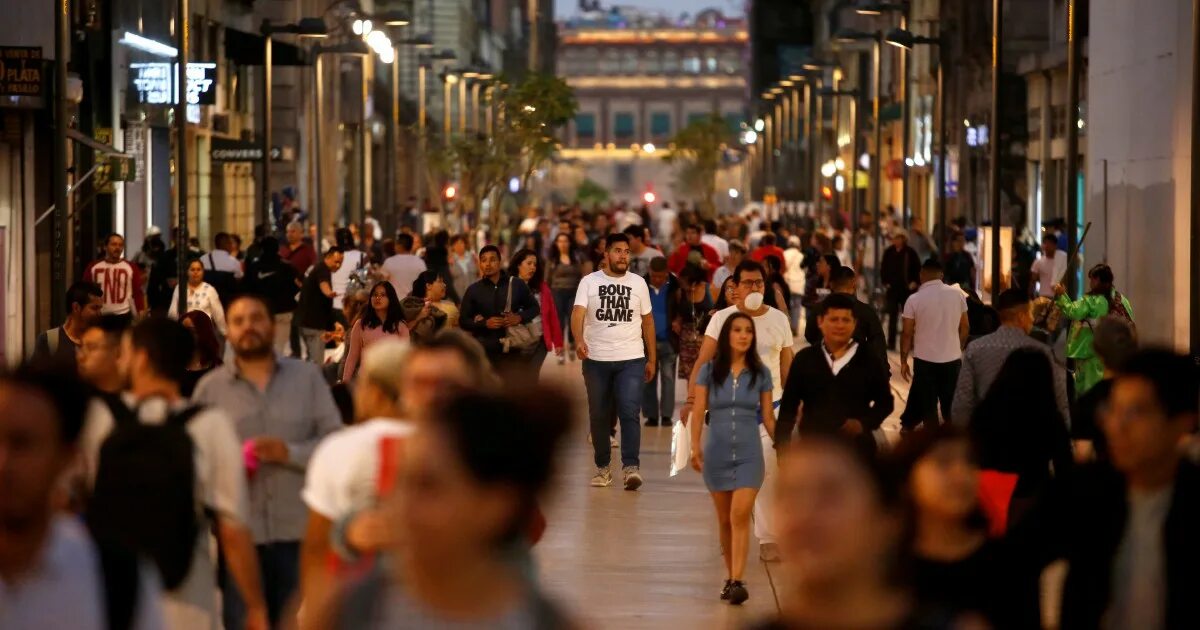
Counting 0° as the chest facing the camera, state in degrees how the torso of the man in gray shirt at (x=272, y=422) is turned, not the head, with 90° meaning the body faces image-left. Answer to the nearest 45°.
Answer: approximately 0°

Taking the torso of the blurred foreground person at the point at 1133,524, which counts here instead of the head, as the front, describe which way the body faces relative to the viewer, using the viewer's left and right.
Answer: facing the viewer and to the left of the viewer

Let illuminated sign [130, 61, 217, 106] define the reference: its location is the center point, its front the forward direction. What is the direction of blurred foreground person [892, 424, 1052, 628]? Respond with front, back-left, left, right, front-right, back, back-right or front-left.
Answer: front

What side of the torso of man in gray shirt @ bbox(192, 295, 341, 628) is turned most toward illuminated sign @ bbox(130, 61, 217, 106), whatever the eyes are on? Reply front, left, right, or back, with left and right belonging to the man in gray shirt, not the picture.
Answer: back

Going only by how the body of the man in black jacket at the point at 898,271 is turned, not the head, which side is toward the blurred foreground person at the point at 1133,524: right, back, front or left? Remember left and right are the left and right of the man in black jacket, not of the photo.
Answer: front

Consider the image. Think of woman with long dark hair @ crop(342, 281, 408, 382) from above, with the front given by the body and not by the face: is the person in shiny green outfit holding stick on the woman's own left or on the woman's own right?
on the woman's own left

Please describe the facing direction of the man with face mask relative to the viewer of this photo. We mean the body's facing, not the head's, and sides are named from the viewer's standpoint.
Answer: facing the viewer

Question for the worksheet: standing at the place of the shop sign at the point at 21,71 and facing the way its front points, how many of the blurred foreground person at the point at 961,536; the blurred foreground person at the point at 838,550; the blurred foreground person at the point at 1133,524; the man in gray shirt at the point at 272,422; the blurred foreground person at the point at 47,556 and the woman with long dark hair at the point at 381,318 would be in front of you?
6

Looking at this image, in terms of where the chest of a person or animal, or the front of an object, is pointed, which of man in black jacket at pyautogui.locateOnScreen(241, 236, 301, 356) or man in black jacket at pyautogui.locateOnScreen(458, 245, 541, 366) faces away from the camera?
man in black jacket at pyautogui.locateOnScreen(241, 236, 301, 356)

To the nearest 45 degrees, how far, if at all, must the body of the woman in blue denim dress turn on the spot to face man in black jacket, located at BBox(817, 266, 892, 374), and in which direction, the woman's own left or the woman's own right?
approximately 180°

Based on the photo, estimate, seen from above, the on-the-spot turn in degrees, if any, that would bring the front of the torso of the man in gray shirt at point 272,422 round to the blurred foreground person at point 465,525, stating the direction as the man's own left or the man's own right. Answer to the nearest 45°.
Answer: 0° — they already face them

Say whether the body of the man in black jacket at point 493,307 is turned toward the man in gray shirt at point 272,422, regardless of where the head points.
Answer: yes

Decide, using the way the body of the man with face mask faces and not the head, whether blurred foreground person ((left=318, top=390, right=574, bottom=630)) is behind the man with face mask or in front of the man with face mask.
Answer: in front
